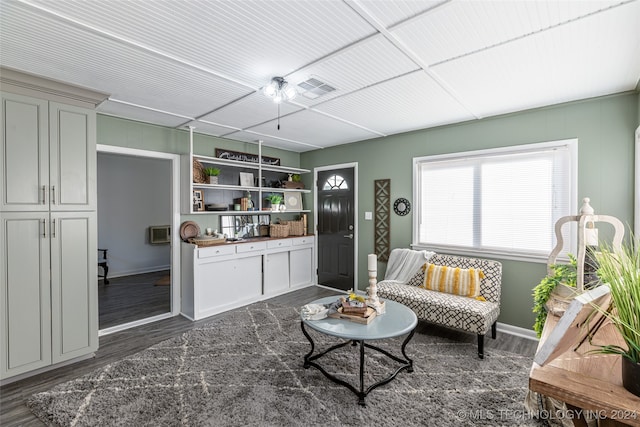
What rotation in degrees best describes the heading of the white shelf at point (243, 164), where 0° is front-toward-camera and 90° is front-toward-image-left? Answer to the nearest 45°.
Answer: approximately 315°

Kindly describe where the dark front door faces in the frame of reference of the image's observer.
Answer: facing the viewer and to the left of the viewer

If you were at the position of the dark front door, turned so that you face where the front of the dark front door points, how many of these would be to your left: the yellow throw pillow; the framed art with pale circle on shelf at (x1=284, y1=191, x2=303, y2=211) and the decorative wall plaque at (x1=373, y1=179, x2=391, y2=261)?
2

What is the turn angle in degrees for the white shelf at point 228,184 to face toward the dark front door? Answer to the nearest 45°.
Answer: approximately 45° to its left

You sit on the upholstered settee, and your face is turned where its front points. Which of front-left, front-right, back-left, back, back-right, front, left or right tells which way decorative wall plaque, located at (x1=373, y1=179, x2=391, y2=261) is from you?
right

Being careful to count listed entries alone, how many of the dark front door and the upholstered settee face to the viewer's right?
0

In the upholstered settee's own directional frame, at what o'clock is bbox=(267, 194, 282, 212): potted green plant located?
The potted green plant is roughly at 2 o'clock from the upholstered settee.

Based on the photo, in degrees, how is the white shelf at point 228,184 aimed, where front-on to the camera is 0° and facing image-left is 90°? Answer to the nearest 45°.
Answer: approximately 315°

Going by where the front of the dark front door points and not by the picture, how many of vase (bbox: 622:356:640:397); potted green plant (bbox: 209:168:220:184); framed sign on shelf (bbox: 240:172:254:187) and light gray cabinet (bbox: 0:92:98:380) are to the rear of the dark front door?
0

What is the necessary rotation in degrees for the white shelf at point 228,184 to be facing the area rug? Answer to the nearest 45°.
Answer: approximately 45° to its right

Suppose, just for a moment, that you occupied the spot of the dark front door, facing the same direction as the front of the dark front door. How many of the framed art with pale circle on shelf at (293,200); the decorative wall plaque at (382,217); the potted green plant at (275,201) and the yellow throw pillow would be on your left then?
2

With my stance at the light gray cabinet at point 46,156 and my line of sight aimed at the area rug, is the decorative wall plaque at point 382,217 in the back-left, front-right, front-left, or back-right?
front-left

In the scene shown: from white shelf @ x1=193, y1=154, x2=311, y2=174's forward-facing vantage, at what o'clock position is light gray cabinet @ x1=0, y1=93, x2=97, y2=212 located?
The light gray cabinet is roughly at 3 o'clock from the white shelf.

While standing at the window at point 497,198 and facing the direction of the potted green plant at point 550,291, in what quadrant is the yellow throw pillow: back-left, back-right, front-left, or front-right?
front-right
